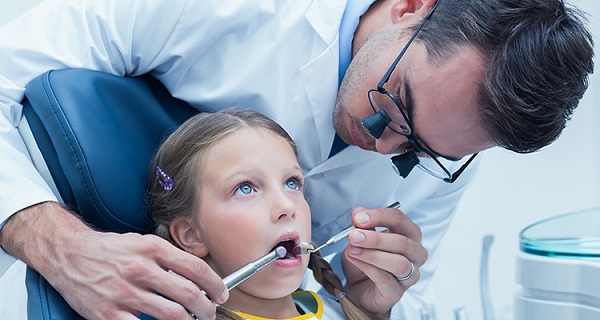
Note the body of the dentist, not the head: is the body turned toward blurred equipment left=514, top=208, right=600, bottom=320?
no

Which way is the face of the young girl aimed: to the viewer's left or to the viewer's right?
to the viewer's right

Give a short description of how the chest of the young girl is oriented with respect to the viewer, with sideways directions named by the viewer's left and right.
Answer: facing the viewer and to the right of the viewer

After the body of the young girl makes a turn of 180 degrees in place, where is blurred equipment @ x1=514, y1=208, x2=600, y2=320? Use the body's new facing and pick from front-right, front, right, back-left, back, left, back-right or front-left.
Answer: back-right

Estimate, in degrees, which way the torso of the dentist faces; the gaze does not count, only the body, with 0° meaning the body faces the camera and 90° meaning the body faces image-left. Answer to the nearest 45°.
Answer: approximately 0°
